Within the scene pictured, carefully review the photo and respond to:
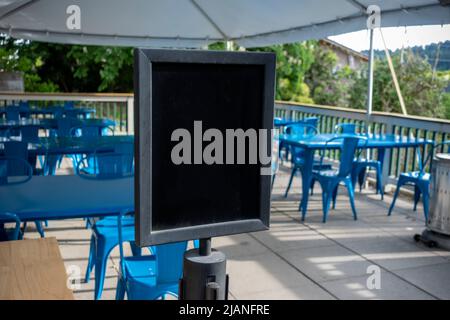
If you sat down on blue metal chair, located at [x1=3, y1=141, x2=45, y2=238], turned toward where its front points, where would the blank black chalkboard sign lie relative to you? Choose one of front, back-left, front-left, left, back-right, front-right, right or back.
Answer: front-right

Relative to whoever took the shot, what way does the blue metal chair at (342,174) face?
facing away from the viewer and to the left of the viewer

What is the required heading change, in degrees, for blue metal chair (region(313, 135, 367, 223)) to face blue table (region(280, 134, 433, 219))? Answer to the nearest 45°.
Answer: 0° — it already faces it

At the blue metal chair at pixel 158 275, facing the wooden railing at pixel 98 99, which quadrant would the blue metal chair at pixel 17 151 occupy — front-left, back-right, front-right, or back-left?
front-left

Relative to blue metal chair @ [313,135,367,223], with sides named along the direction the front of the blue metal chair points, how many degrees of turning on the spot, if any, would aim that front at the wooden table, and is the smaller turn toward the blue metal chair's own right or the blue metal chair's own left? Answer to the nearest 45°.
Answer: approximately 135° to the blue metal chair's own left

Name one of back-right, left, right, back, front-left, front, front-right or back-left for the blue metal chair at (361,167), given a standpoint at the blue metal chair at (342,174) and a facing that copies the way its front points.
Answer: front-right

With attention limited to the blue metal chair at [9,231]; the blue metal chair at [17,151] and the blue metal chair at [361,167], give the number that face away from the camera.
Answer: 1

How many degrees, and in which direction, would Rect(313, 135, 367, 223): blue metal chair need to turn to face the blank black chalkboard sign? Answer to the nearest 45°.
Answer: approximately 135° to its left

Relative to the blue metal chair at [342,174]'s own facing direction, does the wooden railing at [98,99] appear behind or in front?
in front
